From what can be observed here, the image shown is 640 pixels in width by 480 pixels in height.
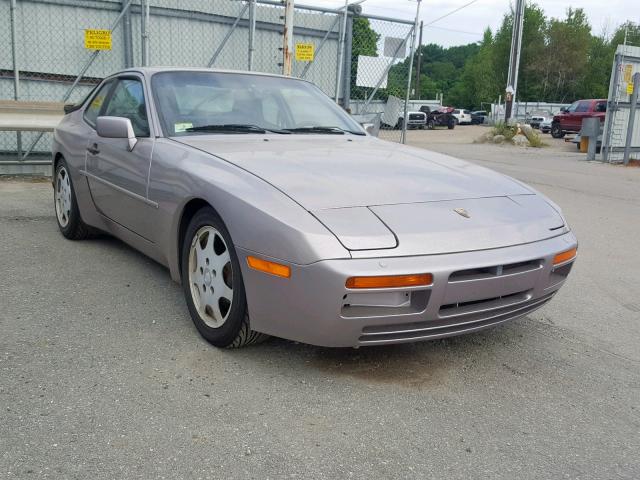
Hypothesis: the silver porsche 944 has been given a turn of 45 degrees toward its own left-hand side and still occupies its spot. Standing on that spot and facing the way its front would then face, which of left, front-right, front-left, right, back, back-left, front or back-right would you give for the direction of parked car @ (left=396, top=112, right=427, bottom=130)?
left

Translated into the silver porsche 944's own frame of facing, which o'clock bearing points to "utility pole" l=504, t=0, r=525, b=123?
The utility pole is roughly at 8 o'clock from the silver porsche 944.

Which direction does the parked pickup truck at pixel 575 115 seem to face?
to the viewer's left

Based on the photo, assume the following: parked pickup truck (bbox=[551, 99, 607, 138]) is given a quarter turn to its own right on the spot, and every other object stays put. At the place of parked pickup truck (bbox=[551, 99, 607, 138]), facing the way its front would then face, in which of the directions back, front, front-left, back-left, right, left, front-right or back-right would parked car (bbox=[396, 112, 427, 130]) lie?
front-left

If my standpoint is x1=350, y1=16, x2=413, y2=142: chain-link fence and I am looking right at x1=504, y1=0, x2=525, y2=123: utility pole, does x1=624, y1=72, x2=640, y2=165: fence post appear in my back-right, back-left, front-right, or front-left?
front-right

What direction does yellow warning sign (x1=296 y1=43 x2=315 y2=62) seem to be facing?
toward the camera

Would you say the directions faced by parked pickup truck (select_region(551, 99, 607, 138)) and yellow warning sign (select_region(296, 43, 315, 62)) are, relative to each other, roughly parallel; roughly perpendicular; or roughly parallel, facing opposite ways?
roughly perpendicular

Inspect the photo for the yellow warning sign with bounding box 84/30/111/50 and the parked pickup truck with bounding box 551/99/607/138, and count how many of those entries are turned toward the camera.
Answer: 1

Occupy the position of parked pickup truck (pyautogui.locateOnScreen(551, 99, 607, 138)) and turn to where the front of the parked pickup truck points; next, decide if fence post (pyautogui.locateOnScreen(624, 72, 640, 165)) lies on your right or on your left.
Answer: on your left

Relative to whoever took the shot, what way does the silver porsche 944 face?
facing the viewer and to the right of the viewer

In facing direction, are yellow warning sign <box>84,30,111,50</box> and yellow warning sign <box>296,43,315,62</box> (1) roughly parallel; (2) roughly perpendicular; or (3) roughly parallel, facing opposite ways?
roughly parallel

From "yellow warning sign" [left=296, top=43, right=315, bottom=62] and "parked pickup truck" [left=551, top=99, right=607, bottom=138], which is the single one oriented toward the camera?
the yellow warning sign

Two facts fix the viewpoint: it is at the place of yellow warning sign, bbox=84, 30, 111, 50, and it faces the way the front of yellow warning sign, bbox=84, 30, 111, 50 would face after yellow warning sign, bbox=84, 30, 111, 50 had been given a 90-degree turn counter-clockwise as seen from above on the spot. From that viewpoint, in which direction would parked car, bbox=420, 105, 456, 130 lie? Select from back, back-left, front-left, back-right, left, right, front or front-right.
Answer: front-left

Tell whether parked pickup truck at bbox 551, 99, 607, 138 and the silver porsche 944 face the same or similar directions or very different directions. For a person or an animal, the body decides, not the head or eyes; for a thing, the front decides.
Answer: very different directions

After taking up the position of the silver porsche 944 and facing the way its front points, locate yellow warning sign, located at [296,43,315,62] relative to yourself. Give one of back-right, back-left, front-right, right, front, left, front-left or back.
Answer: back-left

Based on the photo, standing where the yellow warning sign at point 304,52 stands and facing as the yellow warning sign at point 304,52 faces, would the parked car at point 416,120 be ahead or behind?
behind

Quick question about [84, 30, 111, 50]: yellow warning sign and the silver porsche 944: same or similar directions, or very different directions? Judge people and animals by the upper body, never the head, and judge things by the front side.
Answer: same or similar directions

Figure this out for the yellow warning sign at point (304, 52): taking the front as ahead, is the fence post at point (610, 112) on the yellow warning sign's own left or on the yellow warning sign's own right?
on the yellow warning sign's own left
